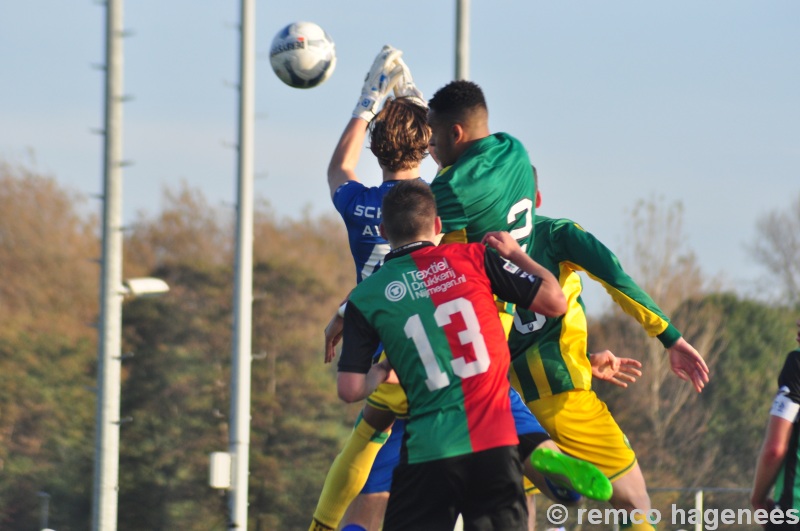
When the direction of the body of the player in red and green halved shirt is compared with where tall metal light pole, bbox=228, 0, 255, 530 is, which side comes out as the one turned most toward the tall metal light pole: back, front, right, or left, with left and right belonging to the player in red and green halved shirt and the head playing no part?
front

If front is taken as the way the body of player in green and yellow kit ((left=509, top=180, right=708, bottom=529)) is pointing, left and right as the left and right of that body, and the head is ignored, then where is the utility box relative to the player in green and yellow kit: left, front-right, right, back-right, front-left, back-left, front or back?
left

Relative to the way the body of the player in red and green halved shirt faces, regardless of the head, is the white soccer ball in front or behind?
in front

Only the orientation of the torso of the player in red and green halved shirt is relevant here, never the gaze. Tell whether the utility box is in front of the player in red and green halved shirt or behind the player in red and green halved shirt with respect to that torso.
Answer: in front

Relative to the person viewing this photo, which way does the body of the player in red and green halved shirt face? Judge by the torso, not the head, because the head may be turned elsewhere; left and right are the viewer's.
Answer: facing away from the viewer

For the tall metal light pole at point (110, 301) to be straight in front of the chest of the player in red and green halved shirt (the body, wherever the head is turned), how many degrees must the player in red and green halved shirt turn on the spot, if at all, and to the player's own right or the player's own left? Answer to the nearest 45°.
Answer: approximately 45° to the player's own left

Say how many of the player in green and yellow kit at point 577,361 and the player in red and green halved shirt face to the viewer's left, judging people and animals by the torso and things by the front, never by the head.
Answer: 0

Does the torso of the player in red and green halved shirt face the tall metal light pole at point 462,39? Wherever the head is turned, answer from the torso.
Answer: yes

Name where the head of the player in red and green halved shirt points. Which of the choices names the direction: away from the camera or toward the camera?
away from the camera

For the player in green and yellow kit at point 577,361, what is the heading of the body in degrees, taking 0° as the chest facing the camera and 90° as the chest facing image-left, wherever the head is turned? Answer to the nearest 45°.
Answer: approximately 225°

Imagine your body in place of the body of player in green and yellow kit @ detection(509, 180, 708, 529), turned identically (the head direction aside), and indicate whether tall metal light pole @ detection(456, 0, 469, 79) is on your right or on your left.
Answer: on your left
